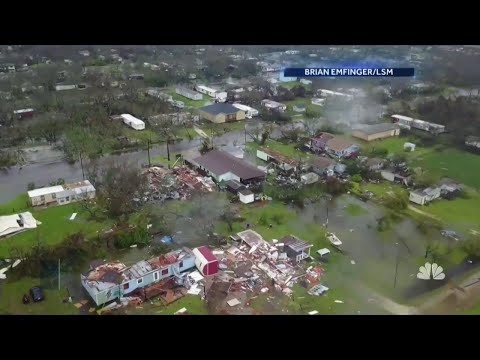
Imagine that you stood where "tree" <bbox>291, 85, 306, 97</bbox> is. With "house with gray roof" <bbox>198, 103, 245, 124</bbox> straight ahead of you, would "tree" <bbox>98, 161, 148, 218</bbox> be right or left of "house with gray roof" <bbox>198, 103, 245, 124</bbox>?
left

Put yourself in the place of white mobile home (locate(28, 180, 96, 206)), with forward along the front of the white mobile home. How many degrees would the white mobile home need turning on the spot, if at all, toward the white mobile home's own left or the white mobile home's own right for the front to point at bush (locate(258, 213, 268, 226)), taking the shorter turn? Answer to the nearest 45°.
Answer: approximately 45° to the white mobile home's own left
